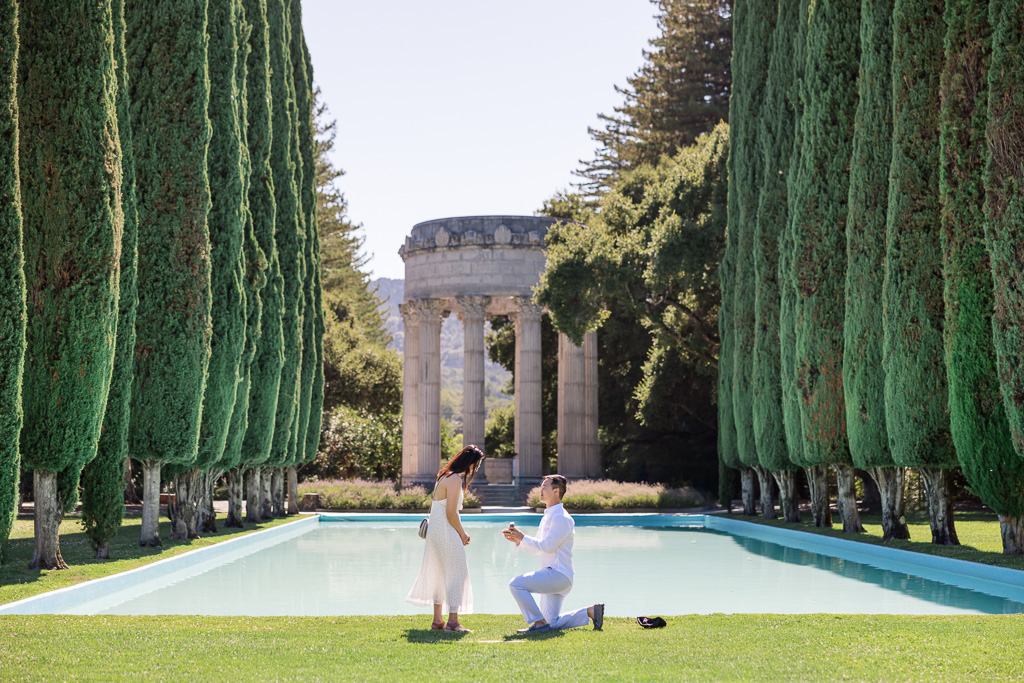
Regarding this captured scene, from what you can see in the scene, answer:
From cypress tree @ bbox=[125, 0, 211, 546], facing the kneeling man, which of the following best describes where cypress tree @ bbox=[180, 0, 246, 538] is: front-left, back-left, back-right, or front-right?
back-left

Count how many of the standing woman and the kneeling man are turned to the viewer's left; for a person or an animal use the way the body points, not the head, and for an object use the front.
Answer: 1

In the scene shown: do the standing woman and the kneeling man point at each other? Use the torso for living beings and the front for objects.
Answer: yes

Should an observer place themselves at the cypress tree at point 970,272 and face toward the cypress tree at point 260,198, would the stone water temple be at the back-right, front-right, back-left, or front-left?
front-right

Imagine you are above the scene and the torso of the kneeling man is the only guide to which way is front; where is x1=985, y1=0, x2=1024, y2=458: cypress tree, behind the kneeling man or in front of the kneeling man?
behind

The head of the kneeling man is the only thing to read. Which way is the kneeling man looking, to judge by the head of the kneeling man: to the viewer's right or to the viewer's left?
to the viewer's left

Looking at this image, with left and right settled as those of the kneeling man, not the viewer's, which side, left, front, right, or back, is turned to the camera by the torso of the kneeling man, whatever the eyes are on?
left

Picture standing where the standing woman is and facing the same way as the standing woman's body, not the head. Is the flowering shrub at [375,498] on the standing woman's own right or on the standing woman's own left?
on the standing woman's own left

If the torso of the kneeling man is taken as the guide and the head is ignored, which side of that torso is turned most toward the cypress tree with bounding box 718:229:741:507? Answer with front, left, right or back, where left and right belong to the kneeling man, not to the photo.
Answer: right

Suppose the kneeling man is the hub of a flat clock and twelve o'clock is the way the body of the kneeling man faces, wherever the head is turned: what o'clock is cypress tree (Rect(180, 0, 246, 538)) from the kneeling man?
The cypress tree is roughly at 2 o'clock from the kneeling man.

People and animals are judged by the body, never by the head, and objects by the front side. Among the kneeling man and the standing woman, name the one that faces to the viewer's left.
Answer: the kneeling man

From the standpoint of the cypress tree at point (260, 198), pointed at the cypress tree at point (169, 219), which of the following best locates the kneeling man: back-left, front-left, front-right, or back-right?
front-left

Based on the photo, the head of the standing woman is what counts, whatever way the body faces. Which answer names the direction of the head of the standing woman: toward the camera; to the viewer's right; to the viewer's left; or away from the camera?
to the viewer's right

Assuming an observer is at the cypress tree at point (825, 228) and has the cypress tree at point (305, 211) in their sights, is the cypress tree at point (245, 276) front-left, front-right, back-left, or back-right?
front-left

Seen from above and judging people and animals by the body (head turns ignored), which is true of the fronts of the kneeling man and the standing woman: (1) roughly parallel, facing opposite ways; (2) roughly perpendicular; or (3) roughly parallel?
roughly parallel, facing opposite ways

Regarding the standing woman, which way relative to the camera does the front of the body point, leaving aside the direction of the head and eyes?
to the viewer's right
